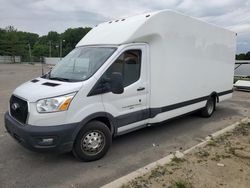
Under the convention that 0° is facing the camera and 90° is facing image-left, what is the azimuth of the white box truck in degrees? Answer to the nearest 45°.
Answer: approximately 45°
